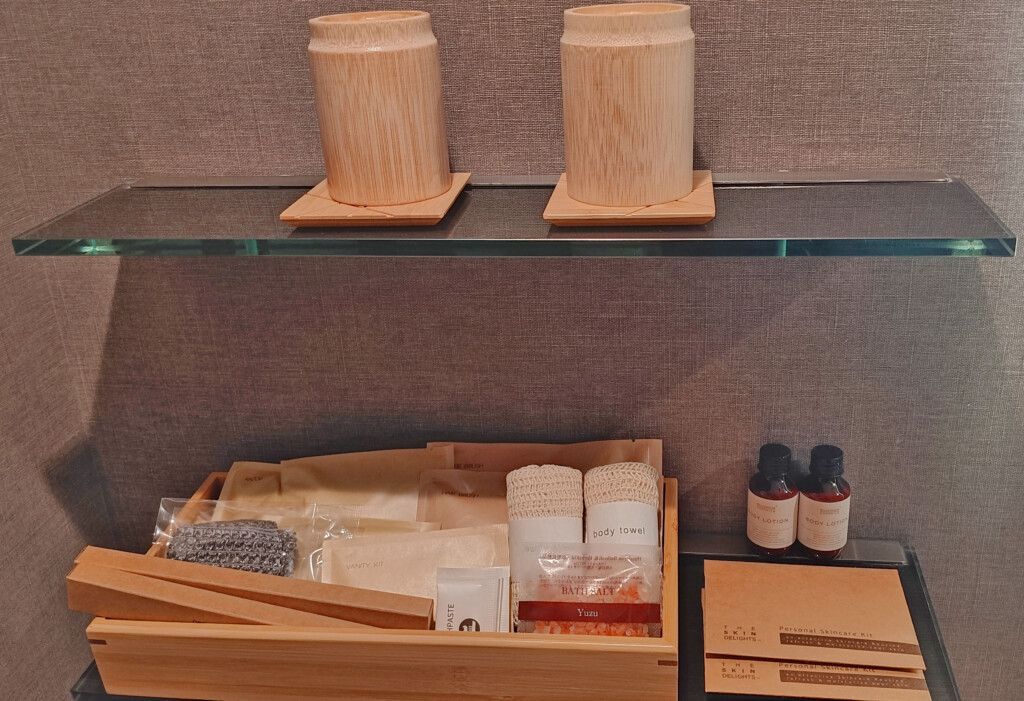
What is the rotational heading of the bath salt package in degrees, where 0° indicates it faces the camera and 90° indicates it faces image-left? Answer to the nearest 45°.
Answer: approximately 0°
